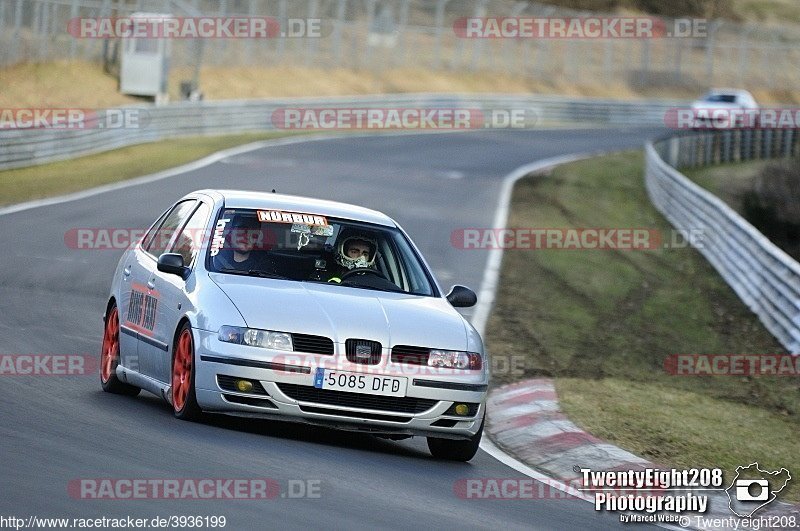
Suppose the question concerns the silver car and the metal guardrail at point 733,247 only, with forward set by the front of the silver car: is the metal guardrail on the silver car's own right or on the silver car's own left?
on the silver car's own left

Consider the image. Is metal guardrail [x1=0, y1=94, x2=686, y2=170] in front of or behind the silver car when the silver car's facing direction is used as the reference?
behind

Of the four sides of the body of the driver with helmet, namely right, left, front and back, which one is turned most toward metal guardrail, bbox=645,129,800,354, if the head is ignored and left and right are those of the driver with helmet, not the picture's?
left

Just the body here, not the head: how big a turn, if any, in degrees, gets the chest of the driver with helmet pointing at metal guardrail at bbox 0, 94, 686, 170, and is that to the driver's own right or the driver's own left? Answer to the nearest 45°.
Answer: approximately 135° to the driver's own left

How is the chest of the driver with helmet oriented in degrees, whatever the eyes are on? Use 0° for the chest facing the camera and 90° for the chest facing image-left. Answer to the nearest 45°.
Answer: approximately 315°
